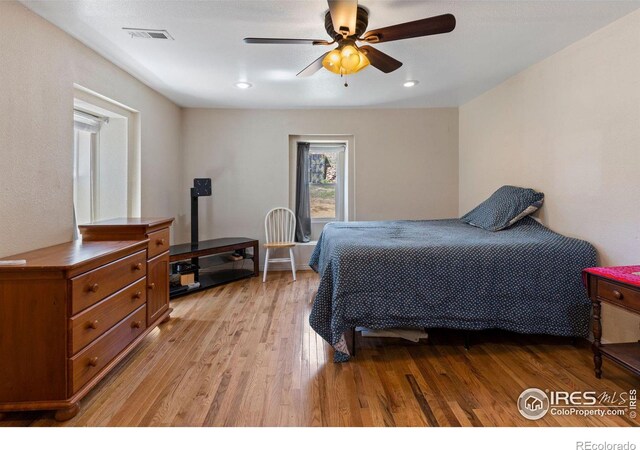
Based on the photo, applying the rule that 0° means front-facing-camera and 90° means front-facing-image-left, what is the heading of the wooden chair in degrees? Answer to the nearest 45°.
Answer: approximately 0°

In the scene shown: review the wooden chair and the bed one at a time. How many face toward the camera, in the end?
1

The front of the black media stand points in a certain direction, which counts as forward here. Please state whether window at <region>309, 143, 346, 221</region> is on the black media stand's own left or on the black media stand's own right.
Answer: on the black media stand's own left

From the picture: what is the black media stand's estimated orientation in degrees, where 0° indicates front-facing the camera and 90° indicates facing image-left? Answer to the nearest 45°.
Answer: approximately 315°

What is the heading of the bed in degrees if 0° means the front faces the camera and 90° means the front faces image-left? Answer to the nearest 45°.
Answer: approximately 90°
